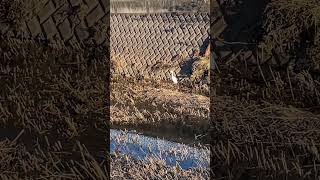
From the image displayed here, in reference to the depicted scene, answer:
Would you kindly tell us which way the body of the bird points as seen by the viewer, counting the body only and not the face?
to the viewer's left
